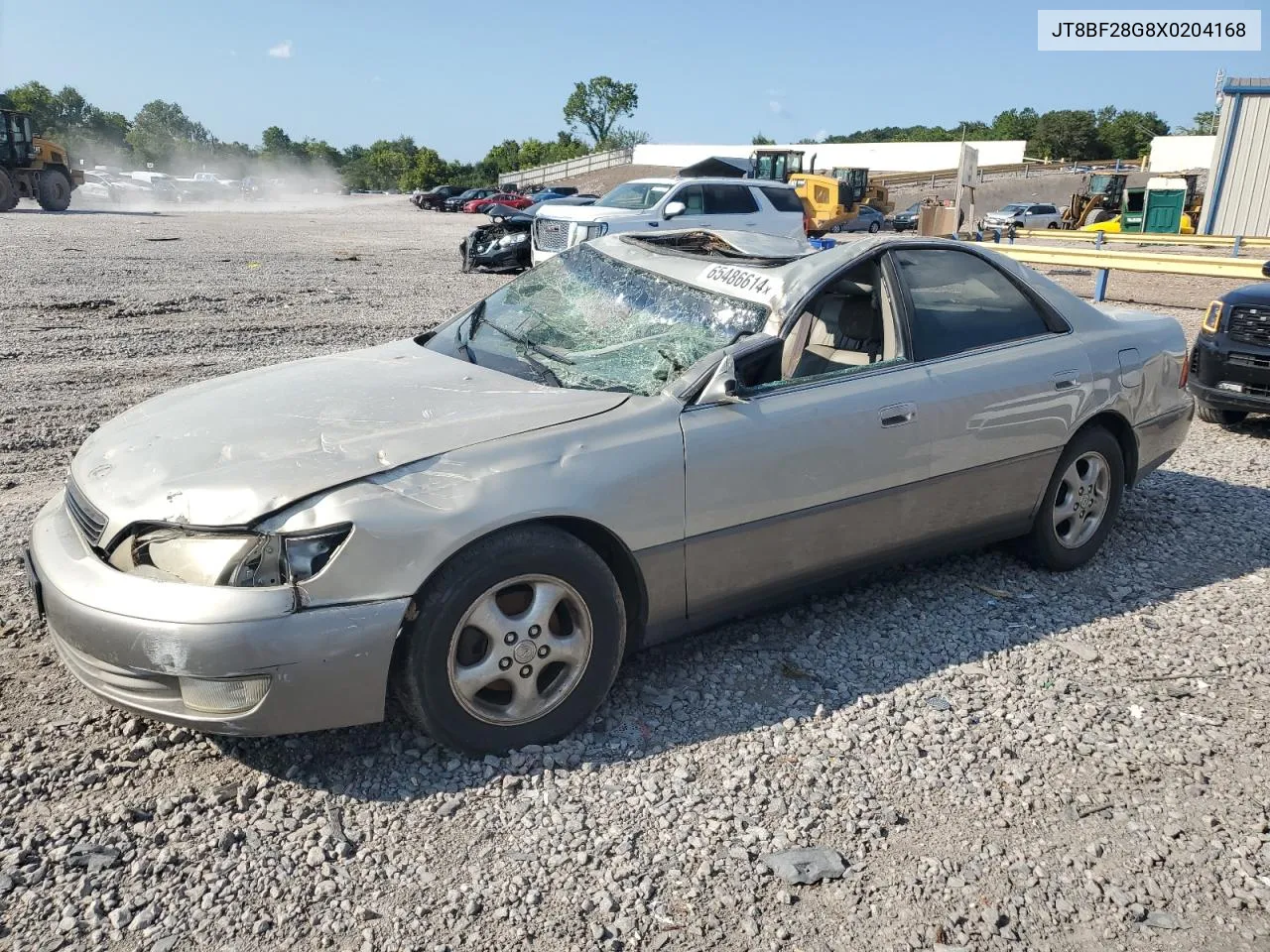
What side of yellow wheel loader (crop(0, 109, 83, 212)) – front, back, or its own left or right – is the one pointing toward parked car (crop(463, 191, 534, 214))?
back

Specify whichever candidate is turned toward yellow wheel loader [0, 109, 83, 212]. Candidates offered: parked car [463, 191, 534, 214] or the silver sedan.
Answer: the parked car

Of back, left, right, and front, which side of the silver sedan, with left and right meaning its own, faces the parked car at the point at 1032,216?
back

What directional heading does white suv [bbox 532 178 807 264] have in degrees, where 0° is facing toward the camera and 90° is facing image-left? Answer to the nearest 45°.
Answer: approximately 45°

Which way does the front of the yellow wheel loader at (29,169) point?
to the viewer's left

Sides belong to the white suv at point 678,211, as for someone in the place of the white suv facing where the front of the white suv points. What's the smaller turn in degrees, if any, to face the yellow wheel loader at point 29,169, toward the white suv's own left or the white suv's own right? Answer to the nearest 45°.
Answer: approximately 90° to the white suv's own right
